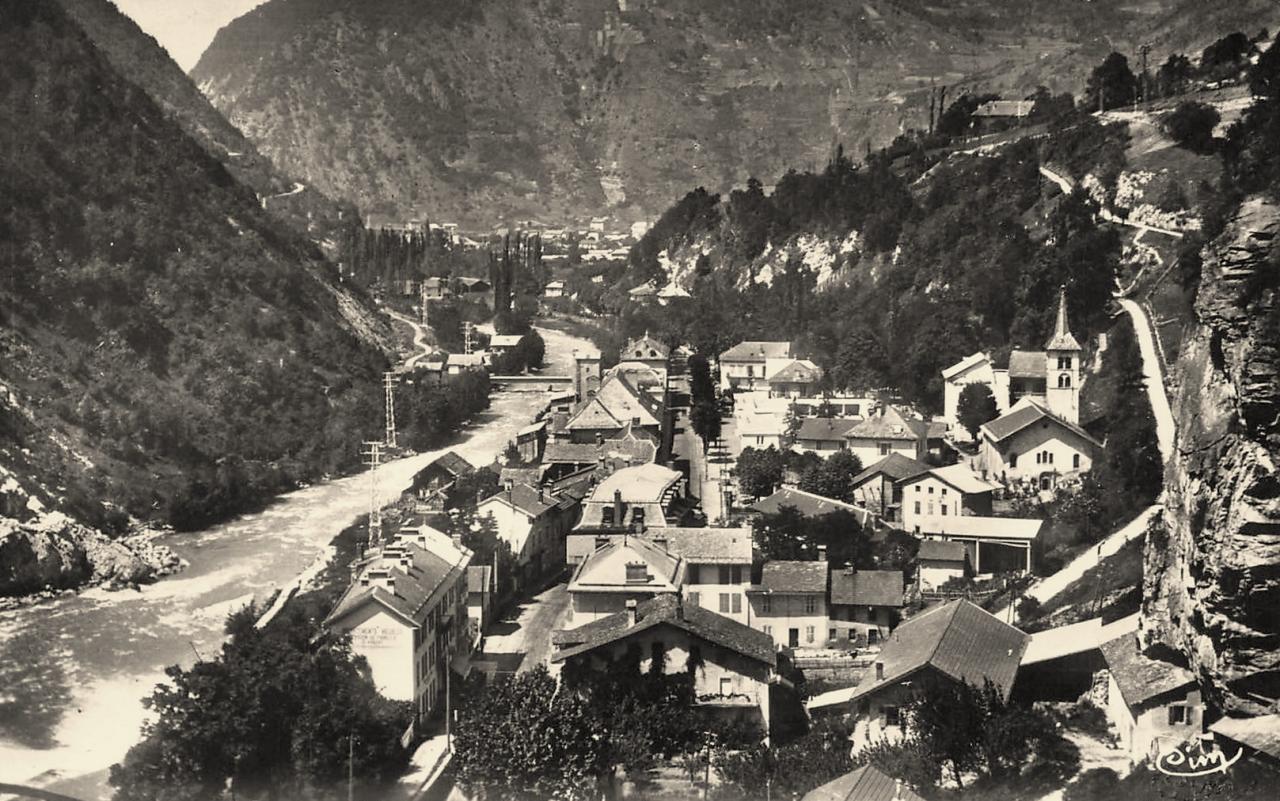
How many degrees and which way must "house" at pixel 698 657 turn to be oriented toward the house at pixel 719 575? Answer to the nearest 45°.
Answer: approximately 180°

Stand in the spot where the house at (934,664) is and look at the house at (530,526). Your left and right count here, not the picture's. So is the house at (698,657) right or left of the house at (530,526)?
left

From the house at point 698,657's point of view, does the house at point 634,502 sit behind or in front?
behind

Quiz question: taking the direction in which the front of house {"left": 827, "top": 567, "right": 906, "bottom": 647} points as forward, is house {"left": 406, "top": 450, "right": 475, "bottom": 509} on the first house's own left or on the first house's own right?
on the first house's own right

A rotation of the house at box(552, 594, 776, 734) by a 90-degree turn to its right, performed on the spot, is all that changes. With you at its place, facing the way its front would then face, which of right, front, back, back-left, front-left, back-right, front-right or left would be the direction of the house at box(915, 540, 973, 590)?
back-right

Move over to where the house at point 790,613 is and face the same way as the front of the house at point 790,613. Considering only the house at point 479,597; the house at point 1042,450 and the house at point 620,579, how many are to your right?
2

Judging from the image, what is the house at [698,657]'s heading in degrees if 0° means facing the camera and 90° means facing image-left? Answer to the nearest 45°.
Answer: approximately 0°

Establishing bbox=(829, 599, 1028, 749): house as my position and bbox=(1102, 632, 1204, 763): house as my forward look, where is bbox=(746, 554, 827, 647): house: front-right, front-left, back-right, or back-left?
back-left

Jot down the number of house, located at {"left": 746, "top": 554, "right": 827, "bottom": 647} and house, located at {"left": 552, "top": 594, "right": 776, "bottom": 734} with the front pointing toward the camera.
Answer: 2

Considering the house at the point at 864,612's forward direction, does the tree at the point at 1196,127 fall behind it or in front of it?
behind
